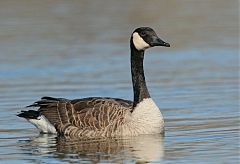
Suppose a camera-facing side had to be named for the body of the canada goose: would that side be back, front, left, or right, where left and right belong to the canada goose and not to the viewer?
right
